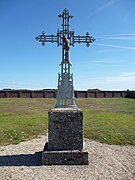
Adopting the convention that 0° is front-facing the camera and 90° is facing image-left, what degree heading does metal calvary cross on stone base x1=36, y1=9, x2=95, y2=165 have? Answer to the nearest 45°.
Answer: approximately 0°

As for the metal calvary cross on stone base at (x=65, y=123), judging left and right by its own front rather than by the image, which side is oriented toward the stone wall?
back
